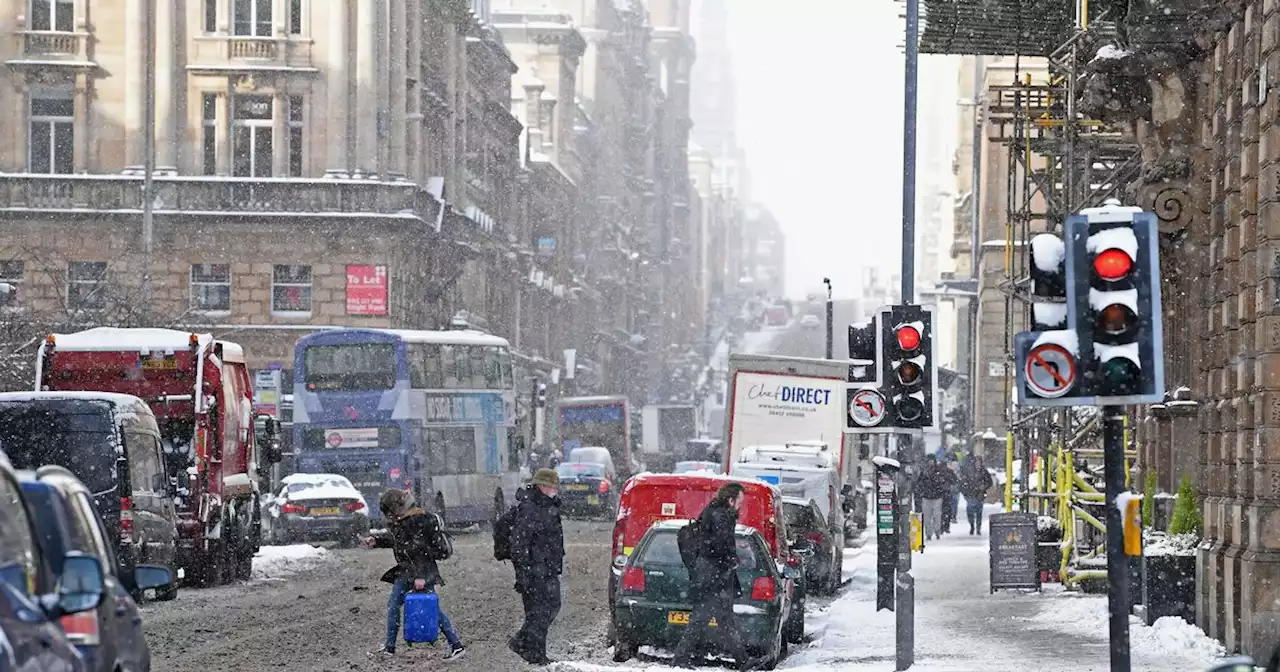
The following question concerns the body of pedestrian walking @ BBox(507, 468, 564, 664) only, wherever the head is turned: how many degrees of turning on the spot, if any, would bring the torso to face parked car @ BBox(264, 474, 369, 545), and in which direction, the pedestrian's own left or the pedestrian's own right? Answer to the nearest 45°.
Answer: approximately 90° to the pedestrian's own left

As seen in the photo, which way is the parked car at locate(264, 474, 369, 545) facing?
away from the camera

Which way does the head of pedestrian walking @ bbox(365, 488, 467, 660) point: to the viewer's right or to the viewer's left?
to the viewer's left

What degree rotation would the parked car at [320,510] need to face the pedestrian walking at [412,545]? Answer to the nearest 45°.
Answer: approximately 180°

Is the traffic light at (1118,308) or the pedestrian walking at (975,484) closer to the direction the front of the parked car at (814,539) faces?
the pedestrian walking

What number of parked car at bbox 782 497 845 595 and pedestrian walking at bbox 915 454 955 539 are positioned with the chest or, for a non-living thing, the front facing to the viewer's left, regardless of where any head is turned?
0

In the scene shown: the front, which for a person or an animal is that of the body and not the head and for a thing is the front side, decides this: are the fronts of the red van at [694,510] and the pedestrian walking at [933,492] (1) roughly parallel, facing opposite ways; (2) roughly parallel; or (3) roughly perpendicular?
roughly parallel, facing opposite ways

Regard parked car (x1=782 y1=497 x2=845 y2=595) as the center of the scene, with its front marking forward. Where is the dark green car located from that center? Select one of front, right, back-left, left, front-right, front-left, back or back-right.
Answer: back

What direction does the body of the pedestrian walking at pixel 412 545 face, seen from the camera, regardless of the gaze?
to the viewer's left

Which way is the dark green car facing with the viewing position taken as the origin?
facing away from the viewer

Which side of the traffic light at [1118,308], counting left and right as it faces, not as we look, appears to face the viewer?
front

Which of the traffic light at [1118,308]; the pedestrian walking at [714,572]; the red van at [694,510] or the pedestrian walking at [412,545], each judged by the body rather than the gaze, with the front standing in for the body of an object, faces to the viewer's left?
the pedestrian walking at [412,545]

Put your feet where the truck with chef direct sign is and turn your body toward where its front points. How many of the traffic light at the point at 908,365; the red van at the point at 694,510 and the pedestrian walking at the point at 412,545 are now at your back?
3
